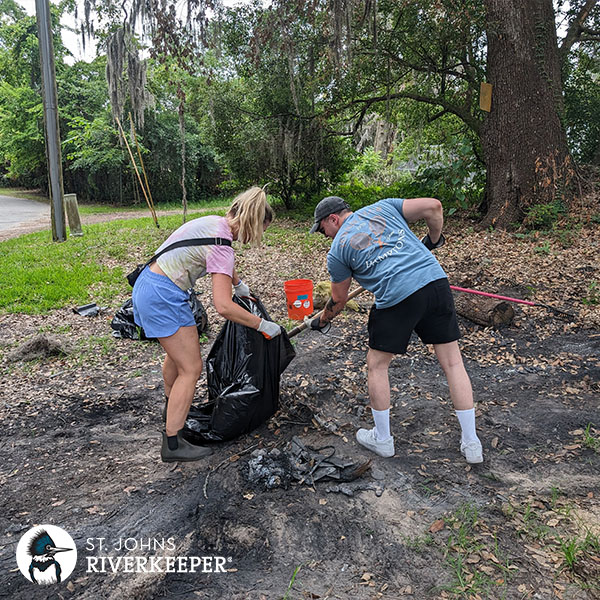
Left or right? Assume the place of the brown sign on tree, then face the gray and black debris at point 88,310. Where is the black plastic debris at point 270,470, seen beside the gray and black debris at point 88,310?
left

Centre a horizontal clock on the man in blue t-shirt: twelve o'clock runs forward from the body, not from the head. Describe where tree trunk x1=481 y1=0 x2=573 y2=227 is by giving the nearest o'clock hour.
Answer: The tree trunk is roughly at 2 o'clock from the man in blue t-shirt.

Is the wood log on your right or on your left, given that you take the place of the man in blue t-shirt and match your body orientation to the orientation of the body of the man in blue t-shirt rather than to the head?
on your right

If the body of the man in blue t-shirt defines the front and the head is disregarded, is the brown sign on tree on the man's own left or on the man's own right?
on the man's own right

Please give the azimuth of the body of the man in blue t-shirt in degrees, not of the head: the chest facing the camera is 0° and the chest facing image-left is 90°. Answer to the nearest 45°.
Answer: approximately 135°

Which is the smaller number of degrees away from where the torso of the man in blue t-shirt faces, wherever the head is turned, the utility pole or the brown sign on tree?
the utility pole

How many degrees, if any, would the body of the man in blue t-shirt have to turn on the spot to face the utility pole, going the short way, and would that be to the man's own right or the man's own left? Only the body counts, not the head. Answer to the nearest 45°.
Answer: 0° — they already face it
